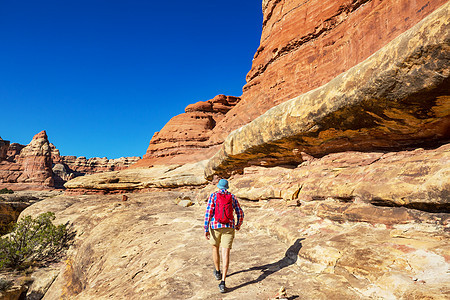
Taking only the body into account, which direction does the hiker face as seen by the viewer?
away from the camera

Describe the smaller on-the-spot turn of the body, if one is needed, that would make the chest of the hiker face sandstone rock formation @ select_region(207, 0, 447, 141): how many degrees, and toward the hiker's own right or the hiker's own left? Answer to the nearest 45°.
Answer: approximately 45° to the hiker's own right

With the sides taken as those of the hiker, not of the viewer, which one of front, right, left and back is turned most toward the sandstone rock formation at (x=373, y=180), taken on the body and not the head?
right

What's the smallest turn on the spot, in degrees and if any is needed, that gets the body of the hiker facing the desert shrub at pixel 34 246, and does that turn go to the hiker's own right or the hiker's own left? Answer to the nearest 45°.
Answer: approximately 45° to the hiker's own left
